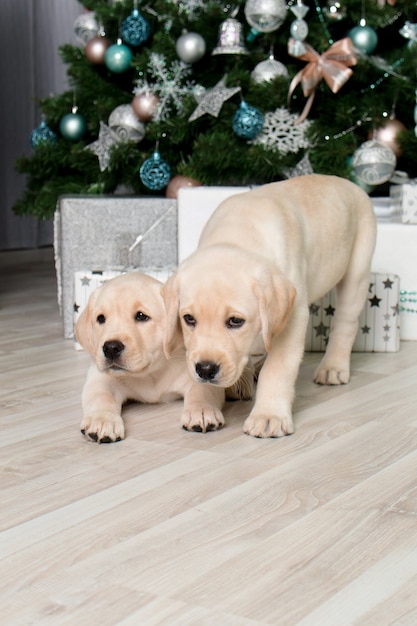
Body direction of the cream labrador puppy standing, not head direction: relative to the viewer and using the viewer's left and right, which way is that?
facing the viewer and to the left of the viewer

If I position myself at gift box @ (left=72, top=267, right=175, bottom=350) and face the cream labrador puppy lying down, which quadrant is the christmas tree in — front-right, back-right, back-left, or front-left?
back-left

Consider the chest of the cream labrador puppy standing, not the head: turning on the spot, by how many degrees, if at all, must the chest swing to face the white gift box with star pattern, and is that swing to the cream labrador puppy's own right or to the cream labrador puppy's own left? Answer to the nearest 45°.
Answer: approximately 135° to the cream labrador puppy's own right

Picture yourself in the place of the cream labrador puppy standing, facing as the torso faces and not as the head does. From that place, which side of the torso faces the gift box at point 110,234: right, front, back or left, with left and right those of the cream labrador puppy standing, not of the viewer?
right

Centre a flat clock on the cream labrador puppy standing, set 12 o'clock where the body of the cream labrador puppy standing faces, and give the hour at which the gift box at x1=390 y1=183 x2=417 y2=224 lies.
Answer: The gift box is roughly at 5 o'clock from the cream labrador puppy standing.

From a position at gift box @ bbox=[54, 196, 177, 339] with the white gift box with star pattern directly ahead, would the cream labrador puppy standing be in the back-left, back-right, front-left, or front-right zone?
front-right

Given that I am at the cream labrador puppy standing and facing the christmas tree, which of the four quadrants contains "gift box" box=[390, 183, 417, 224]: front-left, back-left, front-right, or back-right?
front-right

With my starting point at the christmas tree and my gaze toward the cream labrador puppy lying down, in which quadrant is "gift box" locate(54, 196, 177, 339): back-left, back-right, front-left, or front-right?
front-right

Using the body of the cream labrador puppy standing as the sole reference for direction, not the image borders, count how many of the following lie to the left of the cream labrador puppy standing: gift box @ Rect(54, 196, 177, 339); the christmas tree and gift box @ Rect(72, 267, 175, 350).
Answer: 0

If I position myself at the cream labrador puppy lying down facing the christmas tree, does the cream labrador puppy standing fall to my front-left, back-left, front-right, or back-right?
front-right

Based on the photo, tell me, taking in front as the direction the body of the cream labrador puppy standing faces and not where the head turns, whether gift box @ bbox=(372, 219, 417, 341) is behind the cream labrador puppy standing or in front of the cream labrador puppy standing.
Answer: behind

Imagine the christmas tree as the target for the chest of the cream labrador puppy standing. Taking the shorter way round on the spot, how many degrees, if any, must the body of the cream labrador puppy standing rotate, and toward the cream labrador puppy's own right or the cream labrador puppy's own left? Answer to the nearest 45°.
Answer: approximately 135° to the cream labrador puppy's own right

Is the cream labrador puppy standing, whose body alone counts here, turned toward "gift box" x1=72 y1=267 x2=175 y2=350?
no

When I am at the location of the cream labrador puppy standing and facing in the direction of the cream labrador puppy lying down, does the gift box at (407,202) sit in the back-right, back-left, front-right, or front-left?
back-right
